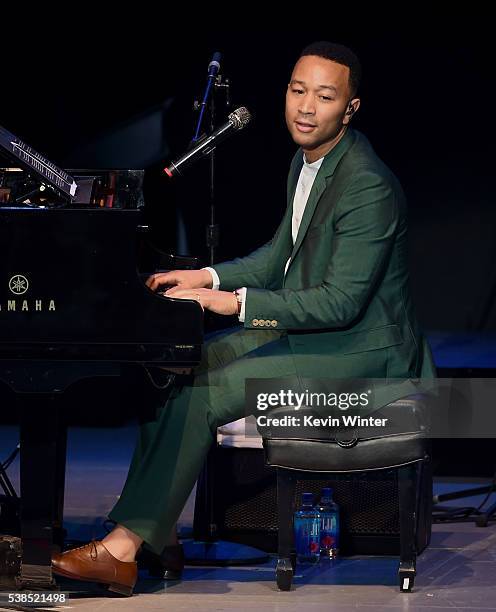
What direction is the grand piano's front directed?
to the viewer's right

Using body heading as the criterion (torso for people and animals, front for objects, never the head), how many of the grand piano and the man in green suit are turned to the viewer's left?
1

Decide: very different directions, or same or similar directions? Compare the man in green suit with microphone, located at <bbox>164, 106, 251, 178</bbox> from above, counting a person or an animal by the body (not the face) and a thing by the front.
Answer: very different directions

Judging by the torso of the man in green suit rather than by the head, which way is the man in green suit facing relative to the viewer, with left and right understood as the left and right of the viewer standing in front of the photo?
facing to the left of the viewer

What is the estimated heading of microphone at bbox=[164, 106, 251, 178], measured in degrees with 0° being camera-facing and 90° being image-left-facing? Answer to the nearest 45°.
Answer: approximately 270°
